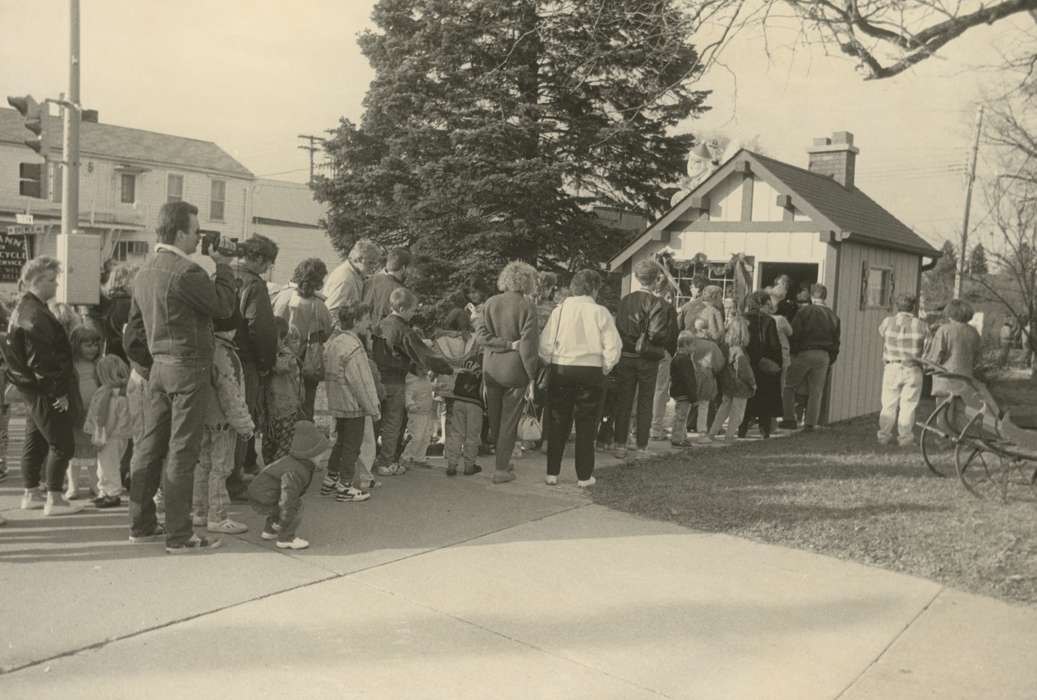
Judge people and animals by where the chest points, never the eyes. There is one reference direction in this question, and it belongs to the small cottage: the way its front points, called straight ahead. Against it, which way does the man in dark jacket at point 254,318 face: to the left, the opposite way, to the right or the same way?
the opposite way

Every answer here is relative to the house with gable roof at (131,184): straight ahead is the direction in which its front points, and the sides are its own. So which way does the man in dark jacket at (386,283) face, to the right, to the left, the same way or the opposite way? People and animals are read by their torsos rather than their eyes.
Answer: to the left

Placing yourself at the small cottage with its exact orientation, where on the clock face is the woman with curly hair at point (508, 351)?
The woman with curly hair is roughly at 11 o'clock from the small cottage.

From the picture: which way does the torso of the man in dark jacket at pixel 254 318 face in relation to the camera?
to the viewer's right

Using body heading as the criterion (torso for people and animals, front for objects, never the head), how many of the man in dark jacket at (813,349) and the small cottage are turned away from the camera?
1

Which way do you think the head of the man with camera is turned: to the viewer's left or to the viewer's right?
to the viewer's right

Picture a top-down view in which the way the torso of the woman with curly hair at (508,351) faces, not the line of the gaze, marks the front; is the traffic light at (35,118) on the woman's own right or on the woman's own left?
on the woman's own left

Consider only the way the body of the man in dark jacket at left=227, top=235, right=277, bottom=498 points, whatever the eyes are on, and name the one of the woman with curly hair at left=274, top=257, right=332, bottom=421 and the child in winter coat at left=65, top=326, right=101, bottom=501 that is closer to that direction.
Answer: the woman with curly hair

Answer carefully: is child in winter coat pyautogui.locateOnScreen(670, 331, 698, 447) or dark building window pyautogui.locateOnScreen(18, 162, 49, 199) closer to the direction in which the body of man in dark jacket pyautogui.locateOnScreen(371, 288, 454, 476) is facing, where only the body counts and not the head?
the child in winter coat

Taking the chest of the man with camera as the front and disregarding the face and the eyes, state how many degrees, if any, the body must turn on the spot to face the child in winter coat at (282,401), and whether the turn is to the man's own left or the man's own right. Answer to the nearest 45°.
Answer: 0° — they already face them
